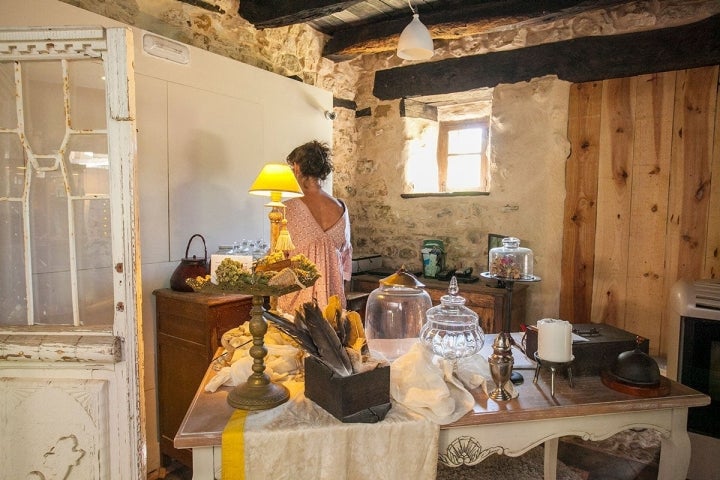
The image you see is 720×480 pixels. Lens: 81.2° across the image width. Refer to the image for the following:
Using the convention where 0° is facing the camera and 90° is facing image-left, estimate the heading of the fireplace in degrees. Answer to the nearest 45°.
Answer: approximately 45°

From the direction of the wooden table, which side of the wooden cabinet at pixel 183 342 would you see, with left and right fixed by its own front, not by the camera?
front

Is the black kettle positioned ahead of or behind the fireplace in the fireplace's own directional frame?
ahead

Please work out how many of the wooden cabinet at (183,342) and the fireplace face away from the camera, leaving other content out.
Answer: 0

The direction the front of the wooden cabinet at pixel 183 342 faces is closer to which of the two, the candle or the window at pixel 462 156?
the candle

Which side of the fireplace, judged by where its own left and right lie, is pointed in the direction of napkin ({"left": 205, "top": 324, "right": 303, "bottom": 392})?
front

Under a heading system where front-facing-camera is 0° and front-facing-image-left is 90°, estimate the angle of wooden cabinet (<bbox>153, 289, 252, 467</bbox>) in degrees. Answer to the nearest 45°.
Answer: approximately 315°

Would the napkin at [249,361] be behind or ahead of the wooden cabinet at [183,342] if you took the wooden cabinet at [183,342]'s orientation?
ahead

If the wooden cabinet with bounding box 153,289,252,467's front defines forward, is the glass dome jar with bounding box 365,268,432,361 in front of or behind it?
in front

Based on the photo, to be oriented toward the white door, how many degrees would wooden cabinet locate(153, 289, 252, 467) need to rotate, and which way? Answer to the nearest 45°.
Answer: approximately 90° to its right
